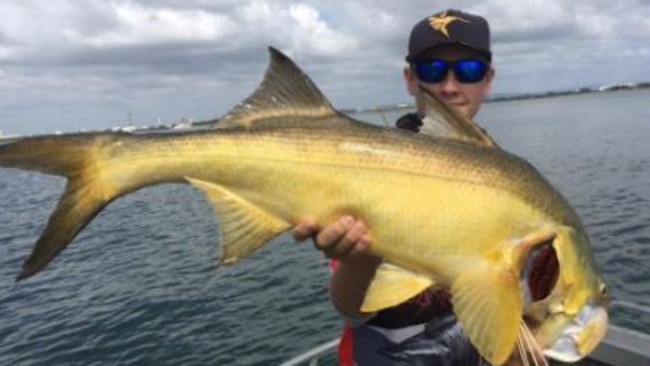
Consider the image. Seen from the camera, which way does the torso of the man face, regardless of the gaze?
toward the camera

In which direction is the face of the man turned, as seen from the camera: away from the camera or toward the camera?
toward the camera

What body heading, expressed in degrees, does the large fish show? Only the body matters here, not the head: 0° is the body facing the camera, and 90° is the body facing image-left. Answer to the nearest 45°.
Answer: approximately 270°
